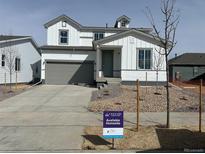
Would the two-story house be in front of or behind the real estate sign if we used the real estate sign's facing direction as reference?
behind

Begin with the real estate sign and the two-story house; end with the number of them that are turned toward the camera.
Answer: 2

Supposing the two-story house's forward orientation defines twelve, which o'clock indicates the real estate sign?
The real estate sign is roughly at 12 o'clock from the two-story house.

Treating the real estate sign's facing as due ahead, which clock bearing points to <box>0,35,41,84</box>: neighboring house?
The neighboring house is roughly at 5 o'clock from the real estate sign.

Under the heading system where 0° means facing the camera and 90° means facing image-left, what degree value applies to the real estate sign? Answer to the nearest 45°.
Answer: approximately 0°

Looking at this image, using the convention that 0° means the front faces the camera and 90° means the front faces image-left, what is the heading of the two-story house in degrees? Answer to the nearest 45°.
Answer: approximately 0°

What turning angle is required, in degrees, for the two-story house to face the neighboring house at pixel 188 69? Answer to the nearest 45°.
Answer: approximately 135° to its left

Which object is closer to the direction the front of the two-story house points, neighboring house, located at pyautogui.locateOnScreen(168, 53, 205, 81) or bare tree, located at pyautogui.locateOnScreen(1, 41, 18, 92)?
the bare tree

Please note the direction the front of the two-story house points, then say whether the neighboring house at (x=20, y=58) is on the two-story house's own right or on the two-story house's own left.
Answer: on the two-story house's own right

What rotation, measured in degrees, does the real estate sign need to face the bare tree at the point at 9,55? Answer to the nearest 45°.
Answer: approximately 135° to its right

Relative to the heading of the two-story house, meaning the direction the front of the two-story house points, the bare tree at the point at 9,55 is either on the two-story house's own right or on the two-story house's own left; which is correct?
on the two-story house's own right
